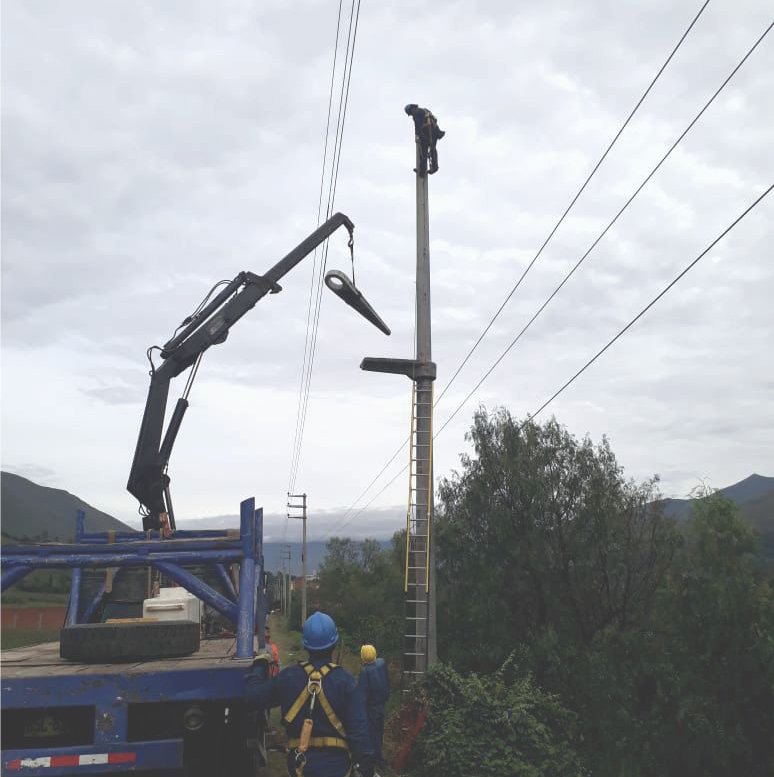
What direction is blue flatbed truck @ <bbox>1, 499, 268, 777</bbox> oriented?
away from the camera

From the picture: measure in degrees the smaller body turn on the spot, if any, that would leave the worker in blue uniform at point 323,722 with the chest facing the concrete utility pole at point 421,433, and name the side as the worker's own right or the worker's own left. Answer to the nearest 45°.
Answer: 0° — they already face it

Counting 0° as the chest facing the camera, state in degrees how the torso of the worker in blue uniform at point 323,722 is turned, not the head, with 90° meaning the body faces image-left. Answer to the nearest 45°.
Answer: approximately 180°

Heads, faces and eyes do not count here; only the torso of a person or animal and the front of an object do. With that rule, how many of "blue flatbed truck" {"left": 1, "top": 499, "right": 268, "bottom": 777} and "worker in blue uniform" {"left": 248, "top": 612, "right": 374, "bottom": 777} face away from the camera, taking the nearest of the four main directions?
2

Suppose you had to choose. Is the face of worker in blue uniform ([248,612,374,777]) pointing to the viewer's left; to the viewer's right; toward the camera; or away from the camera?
away from the camera

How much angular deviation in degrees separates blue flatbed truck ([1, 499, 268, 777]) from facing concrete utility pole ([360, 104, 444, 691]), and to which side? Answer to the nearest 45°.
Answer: approximately 45° to its right

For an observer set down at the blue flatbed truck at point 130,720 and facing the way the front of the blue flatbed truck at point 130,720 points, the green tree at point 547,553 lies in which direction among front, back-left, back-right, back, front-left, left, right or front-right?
front-right

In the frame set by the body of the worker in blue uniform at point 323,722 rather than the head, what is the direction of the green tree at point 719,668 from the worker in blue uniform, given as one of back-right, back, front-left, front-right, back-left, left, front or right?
front-right

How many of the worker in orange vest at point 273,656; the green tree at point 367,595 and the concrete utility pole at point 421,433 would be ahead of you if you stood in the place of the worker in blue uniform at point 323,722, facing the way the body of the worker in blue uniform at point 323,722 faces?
3

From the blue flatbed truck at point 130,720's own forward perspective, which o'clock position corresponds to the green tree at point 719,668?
The green tree is roughly at 2 o'clock from the blue flatbed truck.

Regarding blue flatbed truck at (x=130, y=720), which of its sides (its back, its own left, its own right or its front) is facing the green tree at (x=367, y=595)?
front
